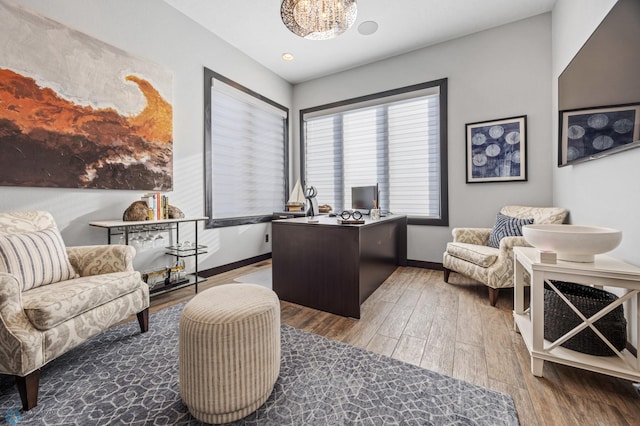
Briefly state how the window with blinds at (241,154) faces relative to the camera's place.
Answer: facing the viewer and to the right of the viewer

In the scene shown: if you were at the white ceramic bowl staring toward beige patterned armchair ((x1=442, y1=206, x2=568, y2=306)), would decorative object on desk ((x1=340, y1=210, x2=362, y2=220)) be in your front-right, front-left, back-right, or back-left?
front-left

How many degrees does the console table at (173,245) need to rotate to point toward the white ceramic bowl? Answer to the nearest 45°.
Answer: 0° — it already faces it

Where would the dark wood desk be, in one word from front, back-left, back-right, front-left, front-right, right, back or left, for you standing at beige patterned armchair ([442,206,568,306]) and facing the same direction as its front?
front

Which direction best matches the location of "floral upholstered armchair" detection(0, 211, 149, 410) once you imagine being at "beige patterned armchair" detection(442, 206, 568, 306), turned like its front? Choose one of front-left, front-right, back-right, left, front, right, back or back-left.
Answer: front

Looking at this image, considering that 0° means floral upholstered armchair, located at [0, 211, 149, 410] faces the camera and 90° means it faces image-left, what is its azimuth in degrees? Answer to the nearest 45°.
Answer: approximately 315°

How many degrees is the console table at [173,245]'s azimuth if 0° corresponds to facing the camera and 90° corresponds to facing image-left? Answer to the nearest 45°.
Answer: approximately 315°

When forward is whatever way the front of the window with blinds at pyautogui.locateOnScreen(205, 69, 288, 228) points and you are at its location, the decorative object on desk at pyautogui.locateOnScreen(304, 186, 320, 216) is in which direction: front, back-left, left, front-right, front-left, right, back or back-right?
front

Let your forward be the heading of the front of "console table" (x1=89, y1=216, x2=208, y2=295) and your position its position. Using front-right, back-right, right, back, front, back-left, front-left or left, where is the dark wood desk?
front

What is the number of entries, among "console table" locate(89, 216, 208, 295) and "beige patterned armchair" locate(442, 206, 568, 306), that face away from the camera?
0

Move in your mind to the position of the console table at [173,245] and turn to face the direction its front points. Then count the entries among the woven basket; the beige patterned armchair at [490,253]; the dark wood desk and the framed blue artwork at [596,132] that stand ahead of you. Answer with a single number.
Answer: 4

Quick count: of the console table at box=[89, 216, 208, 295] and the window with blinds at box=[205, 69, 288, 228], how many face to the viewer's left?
0

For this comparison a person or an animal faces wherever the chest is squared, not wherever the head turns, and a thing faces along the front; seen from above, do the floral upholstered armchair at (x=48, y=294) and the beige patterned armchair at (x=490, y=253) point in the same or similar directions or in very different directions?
very different directions

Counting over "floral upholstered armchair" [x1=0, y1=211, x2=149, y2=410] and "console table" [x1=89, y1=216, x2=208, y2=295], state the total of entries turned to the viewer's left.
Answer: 0

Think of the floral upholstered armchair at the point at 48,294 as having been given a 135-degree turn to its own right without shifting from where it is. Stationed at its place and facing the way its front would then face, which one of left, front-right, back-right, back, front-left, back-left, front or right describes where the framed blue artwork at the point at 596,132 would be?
back-left

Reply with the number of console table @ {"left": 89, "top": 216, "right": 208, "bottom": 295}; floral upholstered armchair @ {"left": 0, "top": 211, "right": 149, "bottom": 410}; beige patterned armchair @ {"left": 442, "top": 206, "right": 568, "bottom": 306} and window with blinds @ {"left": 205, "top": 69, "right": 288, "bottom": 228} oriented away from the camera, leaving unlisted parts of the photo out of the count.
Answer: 0
